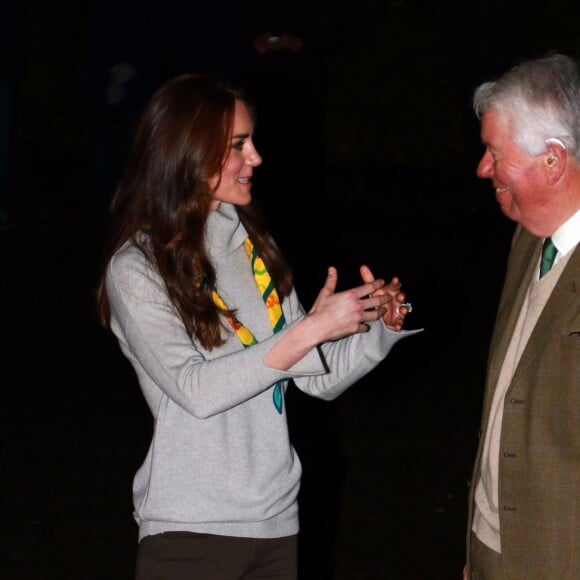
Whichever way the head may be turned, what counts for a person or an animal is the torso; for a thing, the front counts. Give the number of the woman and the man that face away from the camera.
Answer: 0

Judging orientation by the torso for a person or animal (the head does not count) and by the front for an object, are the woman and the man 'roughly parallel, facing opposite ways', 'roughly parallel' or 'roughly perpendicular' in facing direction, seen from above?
roughly perpendicular

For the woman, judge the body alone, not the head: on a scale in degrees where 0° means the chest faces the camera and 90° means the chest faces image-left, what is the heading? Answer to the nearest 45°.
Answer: approximately 315°

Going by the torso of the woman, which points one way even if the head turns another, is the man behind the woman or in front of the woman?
in front

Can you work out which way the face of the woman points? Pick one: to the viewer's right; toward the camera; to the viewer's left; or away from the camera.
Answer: to the viewer's right

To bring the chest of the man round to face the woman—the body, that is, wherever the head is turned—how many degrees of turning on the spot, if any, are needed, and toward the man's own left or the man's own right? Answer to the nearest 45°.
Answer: approximately 45° to the man's own right

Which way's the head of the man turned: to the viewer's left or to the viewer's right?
to the viewer's left

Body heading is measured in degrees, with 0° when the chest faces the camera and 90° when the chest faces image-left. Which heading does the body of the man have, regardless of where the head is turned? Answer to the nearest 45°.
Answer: approximately 45°
